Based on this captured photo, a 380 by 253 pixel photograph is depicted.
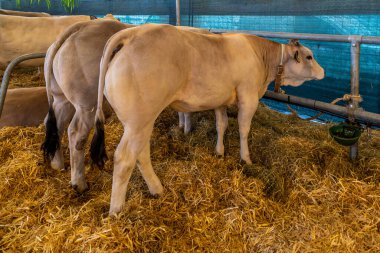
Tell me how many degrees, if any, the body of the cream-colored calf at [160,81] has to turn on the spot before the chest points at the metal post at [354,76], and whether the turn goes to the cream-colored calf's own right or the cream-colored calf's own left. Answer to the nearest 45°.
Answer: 0° — it already faces it

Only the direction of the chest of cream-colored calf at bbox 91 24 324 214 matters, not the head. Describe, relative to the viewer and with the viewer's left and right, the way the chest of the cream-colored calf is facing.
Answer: facing away from the viewer and to the right of the viewer
